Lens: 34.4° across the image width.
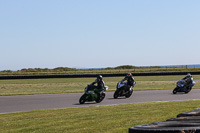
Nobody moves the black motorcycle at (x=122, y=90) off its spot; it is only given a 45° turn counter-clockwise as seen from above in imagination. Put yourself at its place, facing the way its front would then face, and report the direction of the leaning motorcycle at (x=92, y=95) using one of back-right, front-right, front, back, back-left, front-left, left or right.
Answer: front-right

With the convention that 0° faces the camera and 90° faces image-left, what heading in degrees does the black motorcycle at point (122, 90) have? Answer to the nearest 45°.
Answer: approximately 45°

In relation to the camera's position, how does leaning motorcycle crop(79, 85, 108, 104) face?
facing the viewer and to the left of the viewer
